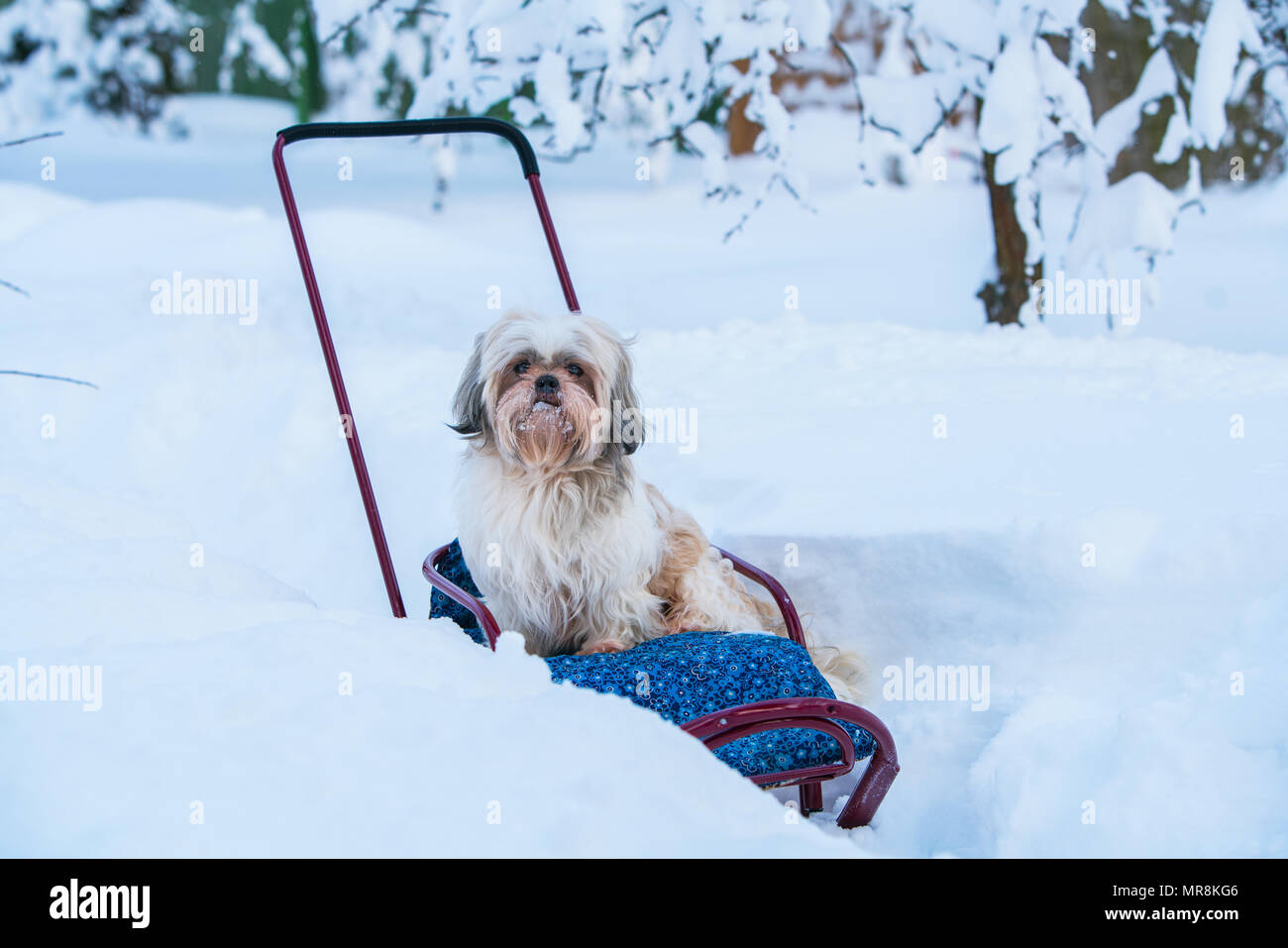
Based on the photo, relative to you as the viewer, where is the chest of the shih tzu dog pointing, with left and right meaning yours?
facing the viewer and to the left of the viewer

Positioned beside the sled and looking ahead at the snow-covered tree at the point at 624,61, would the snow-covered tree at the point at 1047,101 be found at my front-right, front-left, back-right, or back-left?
front-right

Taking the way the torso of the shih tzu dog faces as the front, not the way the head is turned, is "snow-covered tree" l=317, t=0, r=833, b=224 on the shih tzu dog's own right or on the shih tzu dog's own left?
on the shih tzu dog's own right

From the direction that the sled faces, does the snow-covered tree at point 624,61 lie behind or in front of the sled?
behind

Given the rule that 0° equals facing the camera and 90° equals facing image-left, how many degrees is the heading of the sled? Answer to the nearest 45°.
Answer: approximately 315°
